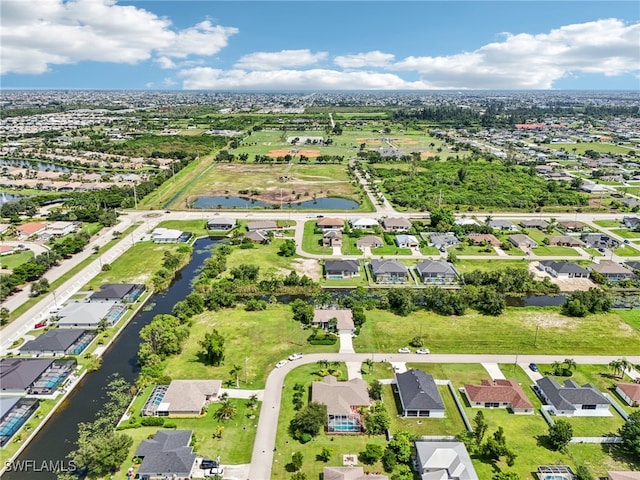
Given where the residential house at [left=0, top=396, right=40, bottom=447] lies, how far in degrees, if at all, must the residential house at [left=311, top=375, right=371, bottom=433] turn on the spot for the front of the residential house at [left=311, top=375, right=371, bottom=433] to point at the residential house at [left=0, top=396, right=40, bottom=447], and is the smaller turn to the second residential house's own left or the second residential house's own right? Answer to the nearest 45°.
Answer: approximately 90° to the second residential house's own left

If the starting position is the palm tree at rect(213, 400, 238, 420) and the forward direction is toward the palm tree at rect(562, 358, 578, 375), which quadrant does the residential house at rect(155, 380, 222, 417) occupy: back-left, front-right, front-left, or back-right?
back-left

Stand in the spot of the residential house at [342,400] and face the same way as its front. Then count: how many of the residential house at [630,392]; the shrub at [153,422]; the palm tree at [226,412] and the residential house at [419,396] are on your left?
2

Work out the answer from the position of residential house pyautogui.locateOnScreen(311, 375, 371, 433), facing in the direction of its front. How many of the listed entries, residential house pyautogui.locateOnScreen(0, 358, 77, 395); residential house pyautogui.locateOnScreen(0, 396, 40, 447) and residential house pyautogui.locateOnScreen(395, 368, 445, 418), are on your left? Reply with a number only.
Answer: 2

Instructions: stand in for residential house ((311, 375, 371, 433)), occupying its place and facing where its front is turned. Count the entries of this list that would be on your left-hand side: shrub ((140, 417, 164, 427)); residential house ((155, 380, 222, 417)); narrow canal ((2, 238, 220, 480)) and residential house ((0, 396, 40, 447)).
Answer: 4

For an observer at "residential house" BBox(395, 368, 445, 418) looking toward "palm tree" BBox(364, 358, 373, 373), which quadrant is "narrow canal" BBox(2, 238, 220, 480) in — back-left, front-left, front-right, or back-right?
front-left

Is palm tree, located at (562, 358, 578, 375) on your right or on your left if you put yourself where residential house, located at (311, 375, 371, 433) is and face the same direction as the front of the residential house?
on your right

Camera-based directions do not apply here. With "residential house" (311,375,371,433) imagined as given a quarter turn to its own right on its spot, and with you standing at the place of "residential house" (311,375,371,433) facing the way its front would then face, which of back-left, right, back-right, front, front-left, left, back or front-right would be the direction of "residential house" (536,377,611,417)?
front

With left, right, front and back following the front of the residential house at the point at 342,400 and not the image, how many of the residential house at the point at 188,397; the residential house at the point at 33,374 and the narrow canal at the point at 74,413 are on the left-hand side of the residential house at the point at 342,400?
3

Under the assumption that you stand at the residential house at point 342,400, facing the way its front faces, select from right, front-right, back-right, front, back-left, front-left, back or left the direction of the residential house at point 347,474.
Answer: back

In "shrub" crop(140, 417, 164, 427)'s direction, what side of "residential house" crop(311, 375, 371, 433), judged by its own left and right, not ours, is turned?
left

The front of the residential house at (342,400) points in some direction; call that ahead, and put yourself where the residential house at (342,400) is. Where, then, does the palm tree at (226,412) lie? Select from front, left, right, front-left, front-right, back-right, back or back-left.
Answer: left

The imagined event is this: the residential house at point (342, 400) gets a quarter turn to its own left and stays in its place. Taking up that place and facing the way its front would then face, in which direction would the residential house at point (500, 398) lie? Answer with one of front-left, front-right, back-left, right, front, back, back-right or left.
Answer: back

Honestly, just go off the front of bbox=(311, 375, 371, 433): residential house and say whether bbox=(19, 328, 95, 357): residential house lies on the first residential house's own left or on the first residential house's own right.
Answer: on the first residential house's own left

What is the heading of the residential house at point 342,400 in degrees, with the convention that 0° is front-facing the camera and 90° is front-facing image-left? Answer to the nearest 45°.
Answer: approximately 180°

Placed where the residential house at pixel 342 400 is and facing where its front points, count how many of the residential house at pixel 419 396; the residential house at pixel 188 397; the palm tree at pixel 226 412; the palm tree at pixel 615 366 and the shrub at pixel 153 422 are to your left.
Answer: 3

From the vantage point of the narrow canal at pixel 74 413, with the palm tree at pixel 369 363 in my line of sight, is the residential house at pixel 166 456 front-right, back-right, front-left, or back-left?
front-right

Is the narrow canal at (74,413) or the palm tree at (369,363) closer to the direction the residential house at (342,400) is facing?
the palm tree

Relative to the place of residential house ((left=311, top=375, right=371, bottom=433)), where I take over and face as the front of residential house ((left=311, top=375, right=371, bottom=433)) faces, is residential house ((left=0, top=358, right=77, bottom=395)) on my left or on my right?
on my left

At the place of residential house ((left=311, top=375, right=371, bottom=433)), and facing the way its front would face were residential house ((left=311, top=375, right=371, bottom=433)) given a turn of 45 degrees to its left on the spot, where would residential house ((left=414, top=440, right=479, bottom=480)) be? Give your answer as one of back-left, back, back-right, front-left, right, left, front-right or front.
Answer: back
